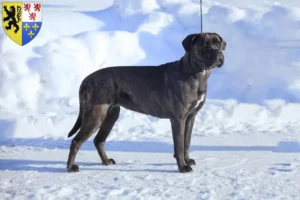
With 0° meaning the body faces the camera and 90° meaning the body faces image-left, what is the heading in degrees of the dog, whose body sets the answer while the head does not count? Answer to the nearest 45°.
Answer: approximately 270°
